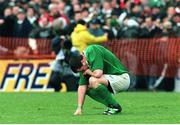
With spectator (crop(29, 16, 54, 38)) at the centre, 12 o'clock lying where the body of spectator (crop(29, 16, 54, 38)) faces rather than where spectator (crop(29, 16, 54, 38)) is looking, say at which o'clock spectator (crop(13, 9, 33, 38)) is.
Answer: spectator (crop(13, 9, 33, 38)) is roughly at 4 o'clock from spectator (crop(29, 16, 54, 38)).

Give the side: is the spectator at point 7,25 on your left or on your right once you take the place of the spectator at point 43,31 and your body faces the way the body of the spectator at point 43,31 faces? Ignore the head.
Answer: on your right

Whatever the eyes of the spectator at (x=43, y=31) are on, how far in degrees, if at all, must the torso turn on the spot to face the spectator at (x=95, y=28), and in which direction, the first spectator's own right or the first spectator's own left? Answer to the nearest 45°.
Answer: approximately 45° to the first spectator's own left

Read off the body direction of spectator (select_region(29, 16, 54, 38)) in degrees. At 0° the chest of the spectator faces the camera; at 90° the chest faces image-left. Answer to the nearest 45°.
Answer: approximately 0°
